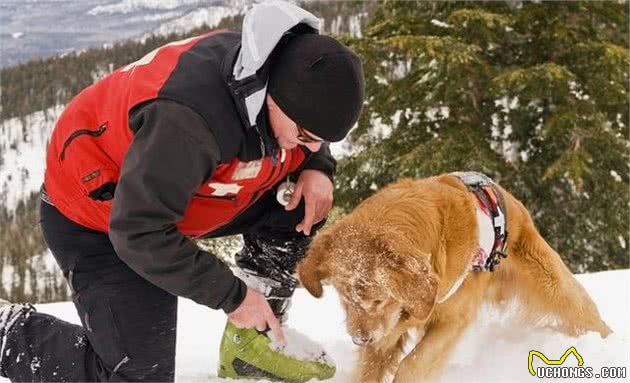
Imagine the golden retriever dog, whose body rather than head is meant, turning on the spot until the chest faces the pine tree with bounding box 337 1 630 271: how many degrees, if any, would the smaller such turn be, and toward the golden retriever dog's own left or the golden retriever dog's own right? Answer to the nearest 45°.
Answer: approximately 135° to the golden retriever dog's own right

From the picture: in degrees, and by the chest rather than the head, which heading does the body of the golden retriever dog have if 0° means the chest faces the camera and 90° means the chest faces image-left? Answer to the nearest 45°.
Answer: approximately 45°
